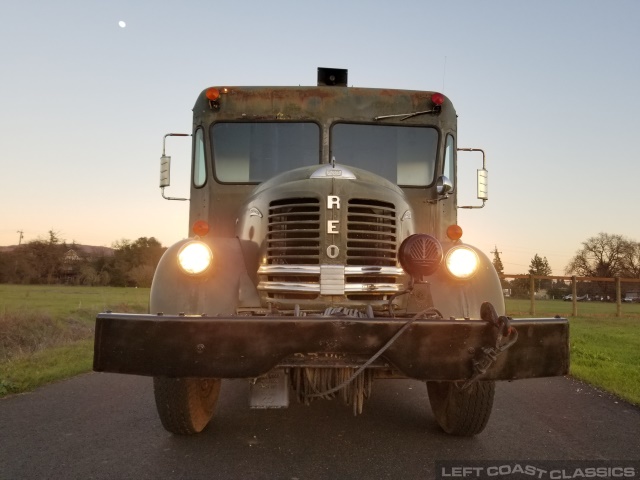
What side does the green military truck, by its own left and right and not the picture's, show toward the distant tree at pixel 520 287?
back

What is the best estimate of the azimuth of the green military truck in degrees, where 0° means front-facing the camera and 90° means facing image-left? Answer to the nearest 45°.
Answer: approximately 0°
